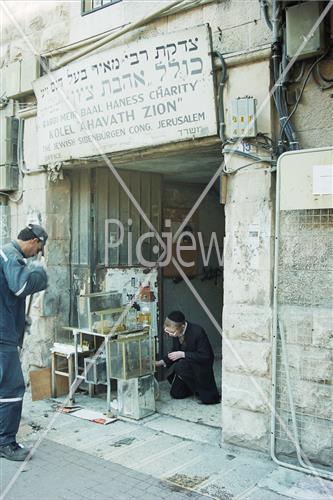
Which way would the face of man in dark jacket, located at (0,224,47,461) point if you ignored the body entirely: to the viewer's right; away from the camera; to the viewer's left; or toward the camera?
to the viewer's right

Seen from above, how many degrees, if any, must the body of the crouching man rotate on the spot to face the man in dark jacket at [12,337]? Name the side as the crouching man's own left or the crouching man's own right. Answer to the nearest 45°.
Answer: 0° — they already face them

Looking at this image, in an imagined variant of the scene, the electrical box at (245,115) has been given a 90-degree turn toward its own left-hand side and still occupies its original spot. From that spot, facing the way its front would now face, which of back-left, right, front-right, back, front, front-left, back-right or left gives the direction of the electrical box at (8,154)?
back-left

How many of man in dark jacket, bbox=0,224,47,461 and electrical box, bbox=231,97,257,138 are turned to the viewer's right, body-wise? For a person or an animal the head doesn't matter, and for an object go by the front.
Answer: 1

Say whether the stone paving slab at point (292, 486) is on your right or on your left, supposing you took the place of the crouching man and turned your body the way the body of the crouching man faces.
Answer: on your left

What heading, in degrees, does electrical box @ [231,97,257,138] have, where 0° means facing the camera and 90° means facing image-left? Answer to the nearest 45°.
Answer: approximately 0°

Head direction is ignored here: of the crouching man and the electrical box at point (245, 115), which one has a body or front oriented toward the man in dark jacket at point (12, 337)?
the crouching man

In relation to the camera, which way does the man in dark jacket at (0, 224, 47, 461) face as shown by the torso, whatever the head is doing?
to the viewer's right
